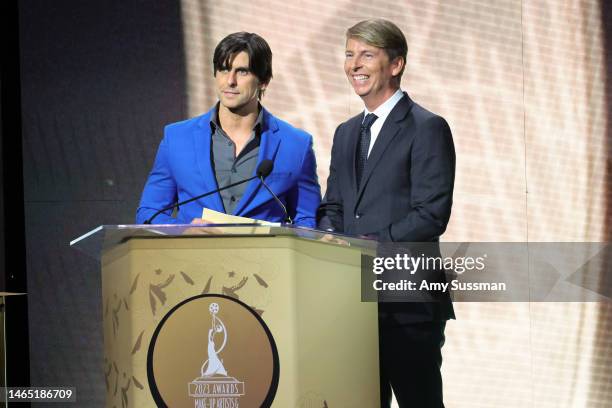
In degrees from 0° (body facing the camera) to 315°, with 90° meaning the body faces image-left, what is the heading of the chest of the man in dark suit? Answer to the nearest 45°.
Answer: approximately 45°
